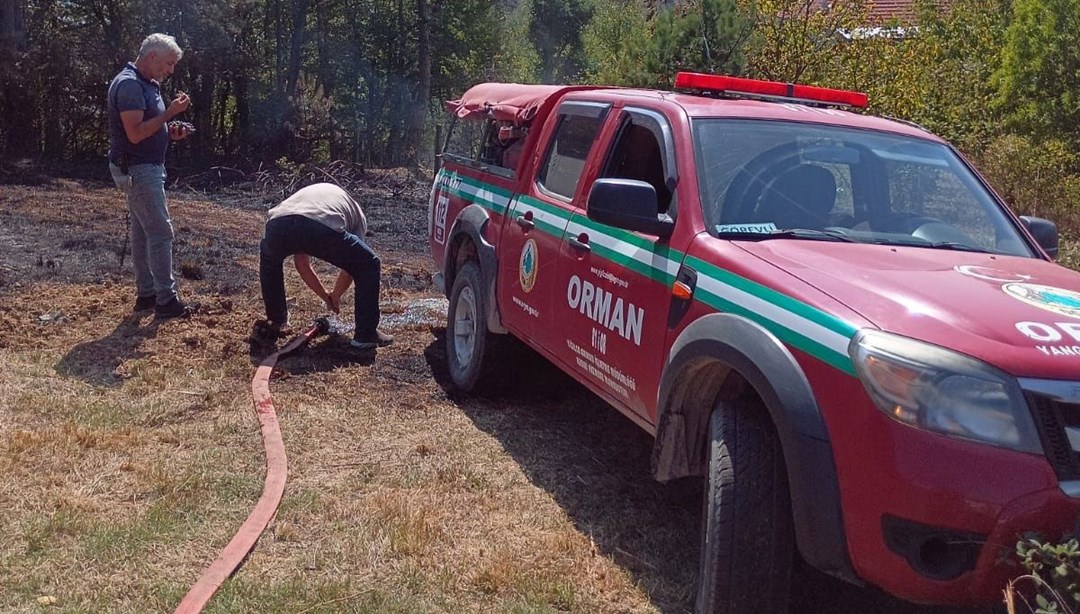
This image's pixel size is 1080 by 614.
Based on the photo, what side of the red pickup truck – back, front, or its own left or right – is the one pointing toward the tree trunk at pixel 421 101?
back

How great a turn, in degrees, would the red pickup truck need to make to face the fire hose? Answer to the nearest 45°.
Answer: approximately 135° to its right

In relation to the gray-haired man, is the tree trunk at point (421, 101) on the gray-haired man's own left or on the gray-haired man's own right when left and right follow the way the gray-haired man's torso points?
on the gray-haired man's own left

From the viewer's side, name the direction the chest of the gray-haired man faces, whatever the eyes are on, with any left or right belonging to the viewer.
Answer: facing to the right of the viewer

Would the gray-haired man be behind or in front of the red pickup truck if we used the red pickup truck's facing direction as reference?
behind

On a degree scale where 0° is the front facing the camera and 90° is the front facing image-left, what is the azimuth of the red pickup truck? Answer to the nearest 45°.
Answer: approximately 315°

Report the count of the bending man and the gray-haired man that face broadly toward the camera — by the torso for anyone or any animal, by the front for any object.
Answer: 0

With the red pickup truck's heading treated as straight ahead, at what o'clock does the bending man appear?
The bending man is roughly at 6 o'clock from the red pickup truck.
